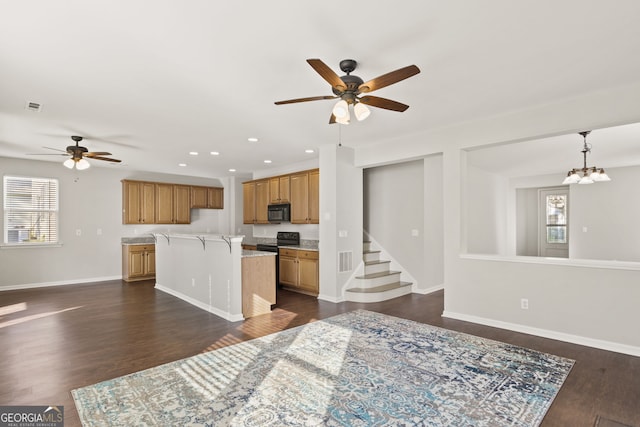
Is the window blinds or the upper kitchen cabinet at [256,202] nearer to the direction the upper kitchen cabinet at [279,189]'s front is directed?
the window blinds

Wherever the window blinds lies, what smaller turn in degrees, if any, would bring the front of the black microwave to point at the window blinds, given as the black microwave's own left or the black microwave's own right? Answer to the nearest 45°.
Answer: approximately 45° to the black microwave's own right

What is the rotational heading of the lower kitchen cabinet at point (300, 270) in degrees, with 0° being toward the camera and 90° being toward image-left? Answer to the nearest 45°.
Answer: approximately 45°

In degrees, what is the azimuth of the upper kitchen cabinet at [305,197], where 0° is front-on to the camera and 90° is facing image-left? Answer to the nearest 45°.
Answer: approximately 45°

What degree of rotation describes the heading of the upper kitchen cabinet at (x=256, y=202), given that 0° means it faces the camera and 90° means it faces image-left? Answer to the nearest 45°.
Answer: approximately 45°

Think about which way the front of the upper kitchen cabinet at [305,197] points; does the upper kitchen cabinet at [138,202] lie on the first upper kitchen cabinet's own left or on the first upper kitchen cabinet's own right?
on the first upper kitchen cabinet's own right
